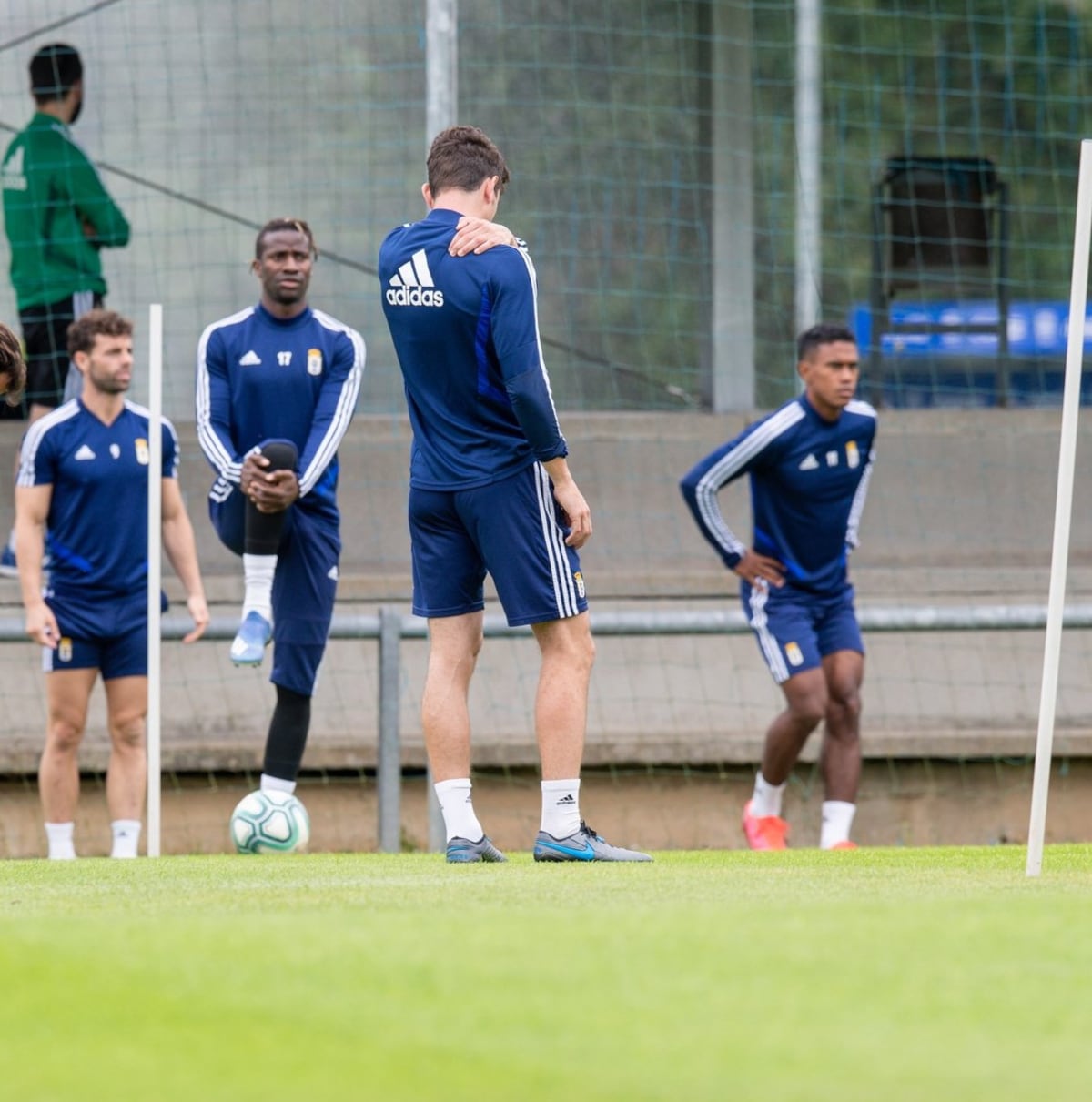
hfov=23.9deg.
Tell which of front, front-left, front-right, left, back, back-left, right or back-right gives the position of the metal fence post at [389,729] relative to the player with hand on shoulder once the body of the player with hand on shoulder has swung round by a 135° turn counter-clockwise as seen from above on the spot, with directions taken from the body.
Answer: right

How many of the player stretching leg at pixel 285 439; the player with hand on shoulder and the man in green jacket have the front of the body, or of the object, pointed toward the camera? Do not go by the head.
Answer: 1

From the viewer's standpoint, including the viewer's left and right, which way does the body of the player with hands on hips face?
facing the viewer and to the right of the viewer

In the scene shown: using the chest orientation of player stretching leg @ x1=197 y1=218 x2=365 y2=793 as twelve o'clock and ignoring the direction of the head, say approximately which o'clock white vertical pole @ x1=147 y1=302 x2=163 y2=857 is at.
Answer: The white vertical pole is roughly at 1 o'clock from the player stretching leg.

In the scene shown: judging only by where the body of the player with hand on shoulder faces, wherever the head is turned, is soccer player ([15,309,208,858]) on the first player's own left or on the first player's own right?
on the first player's own left

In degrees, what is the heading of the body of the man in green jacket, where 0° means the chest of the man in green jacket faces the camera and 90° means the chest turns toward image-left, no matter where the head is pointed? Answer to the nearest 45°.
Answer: approximately 225°

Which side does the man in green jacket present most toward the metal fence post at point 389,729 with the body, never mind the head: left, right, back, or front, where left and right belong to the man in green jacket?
right

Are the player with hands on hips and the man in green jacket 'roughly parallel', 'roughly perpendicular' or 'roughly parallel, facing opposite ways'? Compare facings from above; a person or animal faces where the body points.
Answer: roughly perpendicular

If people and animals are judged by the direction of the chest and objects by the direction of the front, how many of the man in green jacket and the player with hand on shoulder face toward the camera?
0

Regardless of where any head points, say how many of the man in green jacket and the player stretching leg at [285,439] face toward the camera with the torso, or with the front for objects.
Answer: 1

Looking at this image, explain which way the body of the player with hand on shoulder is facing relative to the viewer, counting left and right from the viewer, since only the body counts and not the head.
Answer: facing away from the viewer and to the right of the viewer

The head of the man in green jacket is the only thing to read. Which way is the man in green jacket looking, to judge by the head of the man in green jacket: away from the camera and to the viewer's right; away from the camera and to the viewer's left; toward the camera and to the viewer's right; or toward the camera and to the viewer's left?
away from the camera and to the viewer's right

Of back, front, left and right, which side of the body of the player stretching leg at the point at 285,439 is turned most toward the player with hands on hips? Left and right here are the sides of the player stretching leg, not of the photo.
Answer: left

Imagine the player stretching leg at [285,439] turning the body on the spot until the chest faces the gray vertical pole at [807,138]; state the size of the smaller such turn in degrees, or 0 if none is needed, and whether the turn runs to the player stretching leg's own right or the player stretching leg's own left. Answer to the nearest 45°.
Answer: approximately 135° to the player stretching leg's own left

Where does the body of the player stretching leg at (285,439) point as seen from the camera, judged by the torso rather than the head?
toward the camera

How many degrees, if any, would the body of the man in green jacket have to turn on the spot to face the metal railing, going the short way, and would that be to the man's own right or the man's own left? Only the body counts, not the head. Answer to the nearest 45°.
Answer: approximately 90° to the man's own right

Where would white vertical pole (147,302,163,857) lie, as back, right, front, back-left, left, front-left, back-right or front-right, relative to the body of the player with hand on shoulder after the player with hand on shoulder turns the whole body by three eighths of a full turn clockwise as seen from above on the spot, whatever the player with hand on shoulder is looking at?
back-right

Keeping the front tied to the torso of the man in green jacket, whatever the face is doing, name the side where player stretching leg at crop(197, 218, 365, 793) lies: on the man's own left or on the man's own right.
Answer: on the man's own right
